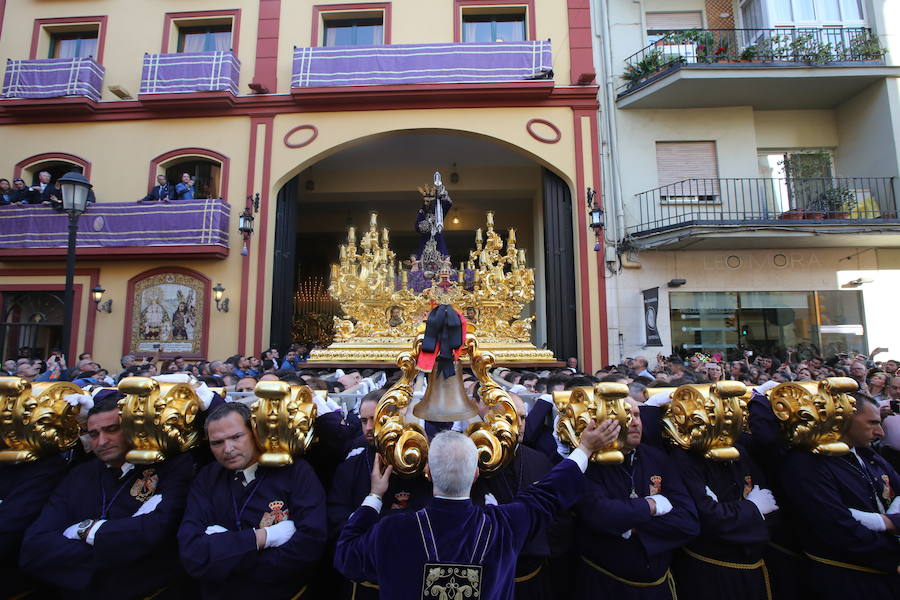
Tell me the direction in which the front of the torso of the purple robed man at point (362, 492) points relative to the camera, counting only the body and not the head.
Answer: toward the camera

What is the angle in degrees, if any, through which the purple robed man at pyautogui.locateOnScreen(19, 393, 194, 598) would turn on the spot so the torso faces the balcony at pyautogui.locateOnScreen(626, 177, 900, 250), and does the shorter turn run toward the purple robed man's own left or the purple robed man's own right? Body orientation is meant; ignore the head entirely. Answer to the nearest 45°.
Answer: approximately 90° to the purple robed man's own left

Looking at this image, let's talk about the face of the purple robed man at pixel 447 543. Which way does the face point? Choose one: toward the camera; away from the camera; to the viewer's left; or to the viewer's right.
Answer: away from the camera

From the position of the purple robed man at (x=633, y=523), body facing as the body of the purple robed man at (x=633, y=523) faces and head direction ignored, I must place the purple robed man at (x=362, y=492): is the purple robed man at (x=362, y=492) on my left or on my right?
on my right

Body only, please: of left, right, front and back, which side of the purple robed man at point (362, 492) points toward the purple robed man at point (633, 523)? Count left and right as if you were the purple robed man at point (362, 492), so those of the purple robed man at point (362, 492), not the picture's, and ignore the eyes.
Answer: left

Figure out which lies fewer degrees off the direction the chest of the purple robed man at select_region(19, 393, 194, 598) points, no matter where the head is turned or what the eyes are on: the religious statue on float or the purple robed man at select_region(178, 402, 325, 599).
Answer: the purple robed man

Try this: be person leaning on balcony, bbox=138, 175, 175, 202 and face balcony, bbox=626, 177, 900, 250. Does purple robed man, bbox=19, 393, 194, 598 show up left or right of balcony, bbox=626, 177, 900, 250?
right

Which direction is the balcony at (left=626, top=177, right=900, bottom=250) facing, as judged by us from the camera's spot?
facing the viewer

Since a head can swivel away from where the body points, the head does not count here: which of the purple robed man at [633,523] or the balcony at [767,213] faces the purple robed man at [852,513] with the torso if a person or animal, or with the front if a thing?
the balcony

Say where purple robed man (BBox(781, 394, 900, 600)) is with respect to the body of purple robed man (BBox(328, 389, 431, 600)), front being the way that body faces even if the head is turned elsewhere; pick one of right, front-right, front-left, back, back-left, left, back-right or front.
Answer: left

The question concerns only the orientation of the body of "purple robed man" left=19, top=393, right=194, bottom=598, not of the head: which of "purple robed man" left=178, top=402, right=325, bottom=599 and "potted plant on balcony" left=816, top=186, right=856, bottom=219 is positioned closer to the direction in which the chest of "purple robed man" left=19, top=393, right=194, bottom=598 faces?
the purple robed man

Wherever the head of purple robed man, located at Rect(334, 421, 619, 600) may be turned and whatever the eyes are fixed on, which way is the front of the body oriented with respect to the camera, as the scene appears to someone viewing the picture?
away from the camera

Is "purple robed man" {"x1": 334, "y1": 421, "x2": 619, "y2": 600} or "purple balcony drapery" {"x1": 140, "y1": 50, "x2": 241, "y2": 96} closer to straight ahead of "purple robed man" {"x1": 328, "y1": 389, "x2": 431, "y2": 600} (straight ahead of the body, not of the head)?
the purple robed man

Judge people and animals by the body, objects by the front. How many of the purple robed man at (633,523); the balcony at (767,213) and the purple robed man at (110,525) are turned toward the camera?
3

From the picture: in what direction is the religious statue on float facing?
toward the camera

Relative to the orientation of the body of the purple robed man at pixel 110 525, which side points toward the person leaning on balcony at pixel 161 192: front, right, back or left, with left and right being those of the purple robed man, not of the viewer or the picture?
back
